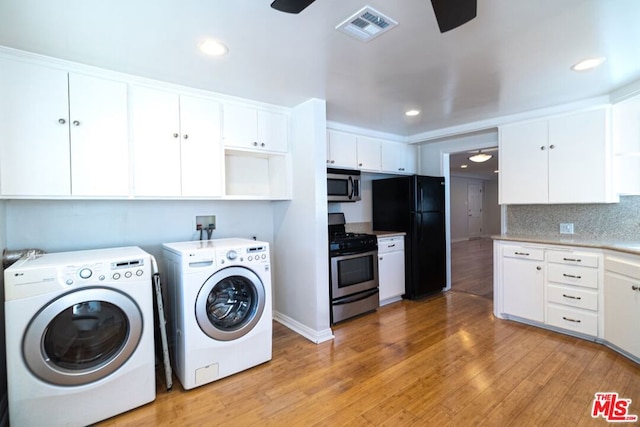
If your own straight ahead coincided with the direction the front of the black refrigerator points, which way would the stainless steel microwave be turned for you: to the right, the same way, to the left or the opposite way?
the same way

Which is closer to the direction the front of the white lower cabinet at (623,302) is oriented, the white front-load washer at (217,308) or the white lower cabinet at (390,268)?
the white front-load washer

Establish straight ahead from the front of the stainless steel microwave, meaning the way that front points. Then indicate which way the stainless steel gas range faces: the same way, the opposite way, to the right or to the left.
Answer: the same way

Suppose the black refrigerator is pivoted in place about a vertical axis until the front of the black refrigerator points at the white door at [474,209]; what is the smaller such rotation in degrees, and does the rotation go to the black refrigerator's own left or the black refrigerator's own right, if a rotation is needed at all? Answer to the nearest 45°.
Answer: approximately 135° to the black refrigerator's own left

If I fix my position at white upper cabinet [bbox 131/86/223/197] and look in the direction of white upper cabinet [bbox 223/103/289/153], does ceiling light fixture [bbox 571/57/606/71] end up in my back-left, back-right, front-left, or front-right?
front-right

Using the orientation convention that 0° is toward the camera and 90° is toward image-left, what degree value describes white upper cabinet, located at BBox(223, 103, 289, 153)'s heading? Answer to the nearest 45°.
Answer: approximately 315°

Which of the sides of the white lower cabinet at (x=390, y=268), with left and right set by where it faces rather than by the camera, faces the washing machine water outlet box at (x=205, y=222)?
right

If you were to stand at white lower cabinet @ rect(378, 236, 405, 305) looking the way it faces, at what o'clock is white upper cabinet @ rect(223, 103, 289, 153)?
The white upper cabinet is roughly at 3 o'clock from the white lower cabinet.

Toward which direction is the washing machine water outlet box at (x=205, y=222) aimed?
toward the camera

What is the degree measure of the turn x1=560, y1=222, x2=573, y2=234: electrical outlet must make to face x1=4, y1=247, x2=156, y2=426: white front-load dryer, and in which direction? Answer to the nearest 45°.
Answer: approximately 45° to its right

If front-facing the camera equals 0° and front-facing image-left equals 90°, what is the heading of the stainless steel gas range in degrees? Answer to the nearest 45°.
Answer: approximately 315°

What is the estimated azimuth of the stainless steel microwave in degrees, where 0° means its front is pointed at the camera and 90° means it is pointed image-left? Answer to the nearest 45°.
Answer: approximately 315°

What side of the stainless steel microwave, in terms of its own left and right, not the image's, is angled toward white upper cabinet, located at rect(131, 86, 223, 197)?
right

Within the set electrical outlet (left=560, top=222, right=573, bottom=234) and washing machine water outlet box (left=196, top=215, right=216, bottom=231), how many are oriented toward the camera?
2

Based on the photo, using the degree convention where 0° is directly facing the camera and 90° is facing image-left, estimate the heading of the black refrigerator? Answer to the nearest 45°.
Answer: approximately 315°
